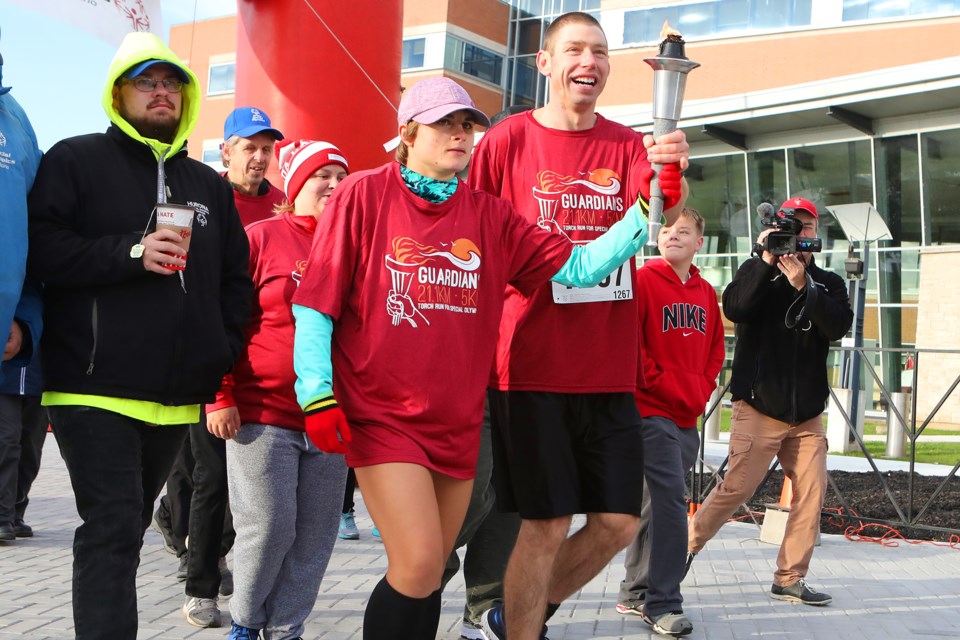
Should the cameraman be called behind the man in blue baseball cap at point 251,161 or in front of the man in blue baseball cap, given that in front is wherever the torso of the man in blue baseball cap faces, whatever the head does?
in front

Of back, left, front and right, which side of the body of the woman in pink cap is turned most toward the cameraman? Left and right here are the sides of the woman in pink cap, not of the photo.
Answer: left

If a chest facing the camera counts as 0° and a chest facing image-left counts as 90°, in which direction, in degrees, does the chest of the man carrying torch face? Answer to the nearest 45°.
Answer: approximately 315°

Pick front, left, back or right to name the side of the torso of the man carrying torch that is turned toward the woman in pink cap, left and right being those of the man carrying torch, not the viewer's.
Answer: right

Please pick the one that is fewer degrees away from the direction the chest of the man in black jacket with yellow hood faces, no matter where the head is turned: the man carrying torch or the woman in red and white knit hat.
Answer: the man carrying torch

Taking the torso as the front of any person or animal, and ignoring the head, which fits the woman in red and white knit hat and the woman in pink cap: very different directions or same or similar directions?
same or similar directions

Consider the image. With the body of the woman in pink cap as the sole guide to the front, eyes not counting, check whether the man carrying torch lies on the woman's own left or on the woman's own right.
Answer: on the woman's own left

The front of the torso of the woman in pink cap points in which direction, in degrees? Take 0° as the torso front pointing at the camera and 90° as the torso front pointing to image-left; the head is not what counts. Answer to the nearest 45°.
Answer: approximately 315°

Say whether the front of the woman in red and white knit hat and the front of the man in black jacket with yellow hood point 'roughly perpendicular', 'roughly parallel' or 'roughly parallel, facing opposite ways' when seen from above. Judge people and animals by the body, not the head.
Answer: roughly parallel

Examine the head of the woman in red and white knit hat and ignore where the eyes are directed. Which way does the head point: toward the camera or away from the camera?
toward the camera

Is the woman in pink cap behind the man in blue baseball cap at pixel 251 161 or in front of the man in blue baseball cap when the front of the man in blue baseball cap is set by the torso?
in front

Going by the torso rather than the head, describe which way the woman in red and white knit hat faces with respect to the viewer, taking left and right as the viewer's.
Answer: facing the viewer and to the right of the viewer
